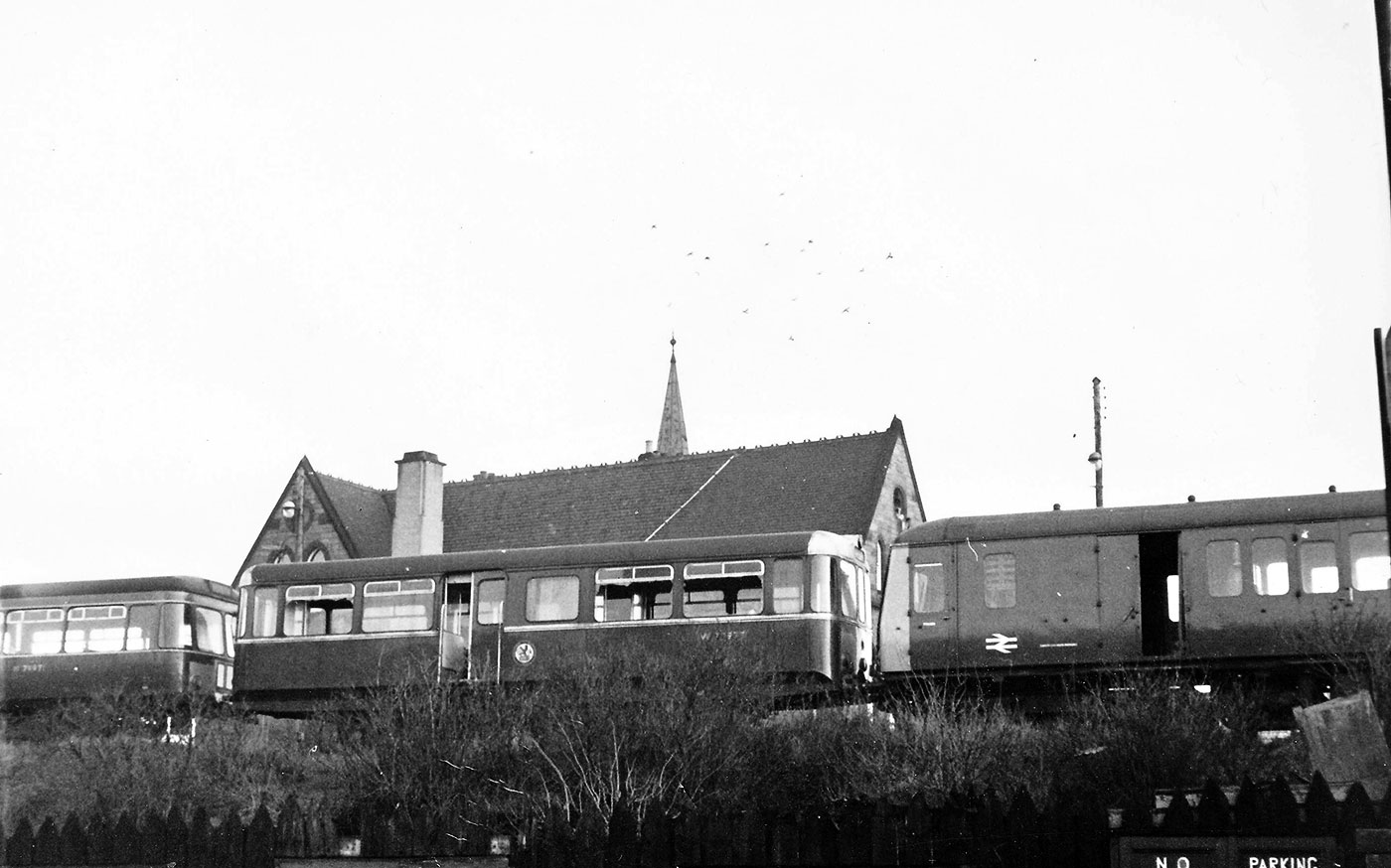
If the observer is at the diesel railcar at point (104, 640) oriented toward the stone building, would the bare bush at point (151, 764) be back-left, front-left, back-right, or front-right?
back-right

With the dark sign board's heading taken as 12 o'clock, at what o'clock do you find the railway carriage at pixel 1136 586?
The railway carriage is roughly at 6 o'clock from the dark sign board.

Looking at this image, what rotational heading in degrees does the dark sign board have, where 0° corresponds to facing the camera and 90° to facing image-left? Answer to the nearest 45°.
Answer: approximately 0°
